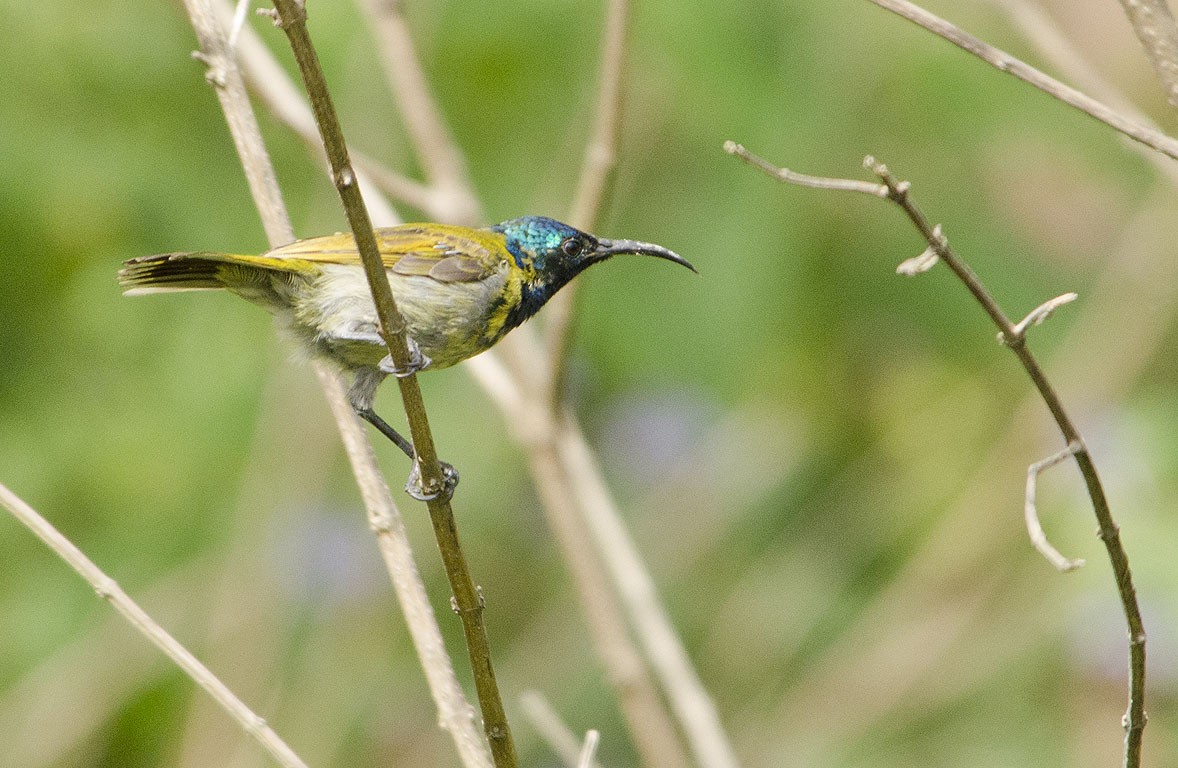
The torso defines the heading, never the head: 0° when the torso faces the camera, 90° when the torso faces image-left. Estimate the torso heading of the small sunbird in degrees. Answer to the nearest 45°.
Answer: approximately 270°

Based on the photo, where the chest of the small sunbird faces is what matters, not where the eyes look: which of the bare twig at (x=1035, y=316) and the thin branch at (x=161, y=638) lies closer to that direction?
the bare twig

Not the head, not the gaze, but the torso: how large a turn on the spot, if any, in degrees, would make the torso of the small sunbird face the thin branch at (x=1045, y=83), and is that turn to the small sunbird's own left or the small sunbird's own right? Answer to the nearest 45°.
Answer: approximately 45° to the small sunbird's own right

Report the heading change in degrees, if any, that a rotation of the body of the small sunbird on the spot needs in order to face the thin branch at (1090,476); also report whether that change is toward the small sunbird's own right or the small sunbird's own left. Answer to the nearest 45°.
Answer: approximately 45° to the small sunbird's own right
